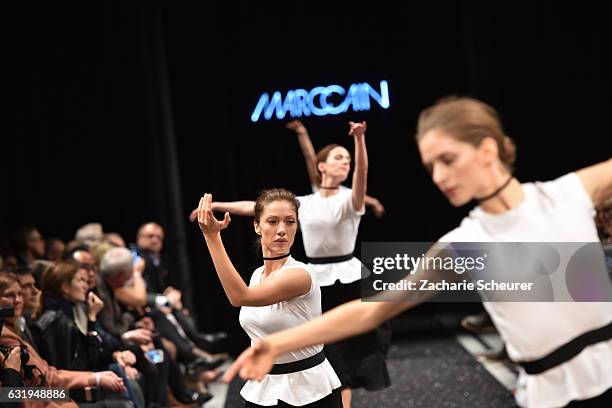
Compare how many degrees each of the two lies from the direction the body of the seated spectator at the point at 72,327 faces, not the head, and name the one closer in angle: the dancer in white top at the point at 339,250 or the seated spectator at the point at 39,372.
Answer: the dancer in white top

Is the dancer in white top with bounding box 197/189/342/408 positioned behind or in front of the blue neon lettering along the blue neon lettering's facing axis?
in front

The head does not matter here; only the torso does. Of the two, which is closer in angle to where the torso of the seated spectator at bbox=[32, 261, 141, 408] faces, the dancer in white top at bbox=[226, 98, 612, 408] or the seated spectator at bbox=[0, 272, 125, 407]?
the dancer in white top

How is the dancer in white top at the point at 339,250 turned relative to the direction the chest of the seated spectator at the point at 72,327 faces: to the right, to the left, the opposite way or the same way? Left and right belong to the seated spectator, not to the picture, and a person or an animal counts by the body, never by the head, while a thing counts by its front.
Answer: to the right

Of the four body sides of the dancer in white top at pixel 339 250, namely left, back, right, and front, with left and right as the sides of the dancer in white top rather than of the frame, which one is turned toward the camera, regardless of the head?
front

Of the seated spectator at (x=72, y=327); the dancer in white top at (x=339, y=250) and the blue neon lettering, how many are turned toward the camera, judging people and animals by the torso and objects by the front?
2

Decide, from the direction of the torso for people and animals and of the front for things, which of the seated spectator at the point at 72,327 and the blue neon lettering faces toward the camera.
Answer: the blue neon lettering

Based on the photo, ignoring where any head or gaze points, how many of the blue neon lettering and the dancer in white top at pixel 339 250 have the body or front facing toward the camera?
2

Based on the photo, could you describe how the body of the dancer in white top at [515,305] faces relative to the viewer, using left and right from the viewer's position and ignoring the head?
facing the viewer and to the left of the viewer

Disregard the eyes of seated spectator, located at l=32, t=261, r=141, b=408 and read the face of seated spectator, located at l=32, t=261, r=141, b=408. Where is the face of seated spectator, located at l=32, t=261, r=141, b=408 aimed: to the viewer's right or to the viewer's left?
to the viewer's right

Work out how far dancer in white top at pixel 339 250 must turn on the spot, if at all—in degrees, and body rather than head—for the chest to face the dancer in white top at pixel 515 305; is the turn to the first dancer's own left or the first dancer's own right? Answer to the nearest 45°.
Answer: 0° — they already face them

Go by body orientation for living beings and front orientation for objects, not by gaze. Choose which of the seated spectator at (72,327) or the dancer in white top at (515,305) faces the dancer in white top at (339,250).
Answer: the seated spectator

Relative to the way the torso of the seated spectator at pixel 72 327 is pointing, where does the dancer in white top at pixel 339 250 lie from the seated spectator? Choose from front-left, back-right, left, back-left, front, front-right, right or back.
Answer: front

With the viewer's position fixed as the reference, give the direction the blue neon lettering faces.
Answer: facing the viewer

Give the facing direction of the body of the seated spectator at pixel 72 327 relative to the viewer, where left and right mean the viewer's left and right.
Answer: facing to the right of the viewer

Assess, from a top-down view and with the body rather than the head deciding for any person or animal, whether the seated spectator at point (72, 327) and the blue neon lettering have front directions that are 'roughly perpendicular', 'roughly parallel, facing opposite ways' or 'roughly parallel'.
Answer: roughly perpendicular

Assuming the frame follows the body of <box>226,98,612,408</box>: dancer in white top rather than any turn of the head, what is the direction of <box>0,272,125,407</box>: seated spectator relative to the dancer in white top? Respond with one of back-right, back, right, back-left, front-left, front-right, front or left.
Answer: right

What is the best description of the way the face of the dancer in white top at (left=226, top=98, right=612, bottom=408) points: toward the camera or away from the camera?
toward the camera
